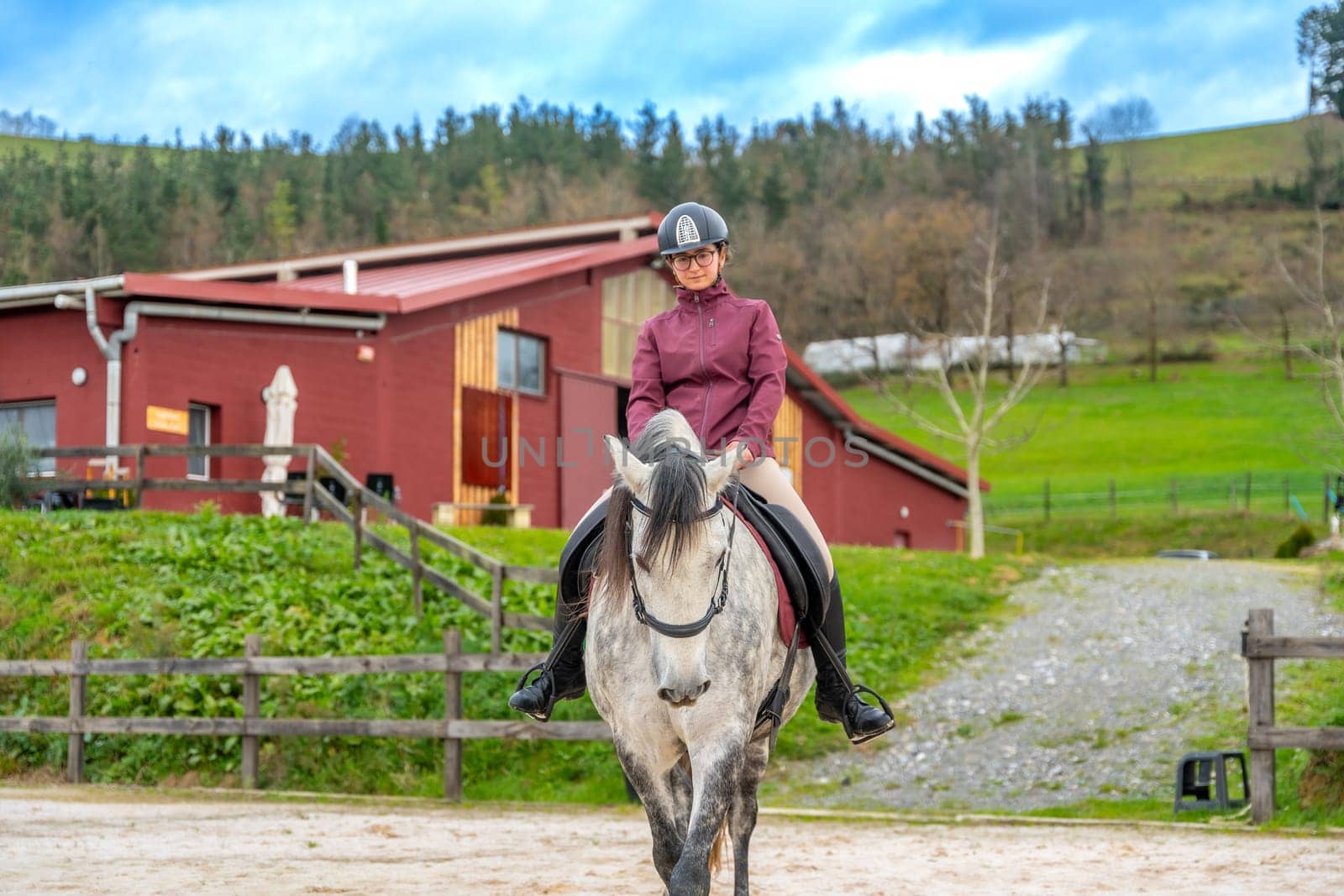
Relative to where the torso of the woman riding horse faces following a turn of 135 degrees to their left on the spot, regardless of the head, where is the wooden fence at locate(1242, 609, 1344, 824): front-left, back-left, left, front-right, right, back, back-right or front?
front

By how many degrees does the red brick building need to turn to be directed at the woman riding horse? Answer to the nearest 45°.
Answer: approximately 45° to its right

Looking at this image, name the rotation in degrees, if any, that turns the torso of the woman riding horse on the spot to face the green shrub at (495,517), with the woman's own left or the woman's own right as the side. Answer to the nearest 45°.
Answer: approximately 180°

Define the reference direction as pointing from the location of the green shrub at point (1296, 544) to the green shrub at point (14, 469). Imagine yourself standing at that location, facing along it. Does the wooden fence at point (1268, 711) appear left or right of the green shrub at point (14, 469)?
left

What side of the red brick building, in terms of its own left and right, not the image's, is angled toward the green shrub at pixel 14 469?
right

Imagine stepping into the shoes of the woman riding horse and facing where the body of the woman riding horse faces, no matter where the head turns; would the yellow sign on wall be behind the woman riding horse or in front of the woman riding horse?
behind

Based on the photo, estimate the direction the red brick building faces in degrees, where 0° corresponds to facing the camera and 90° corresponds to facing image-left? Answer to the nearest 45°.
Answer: approximately 315°

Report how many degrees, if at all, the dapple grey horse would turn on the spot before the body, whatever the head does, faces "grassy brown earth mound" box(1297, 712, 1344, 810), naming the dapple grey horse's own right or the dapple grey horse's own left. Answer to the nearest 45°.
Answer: approximately 135° to the dapple grey horse's own left

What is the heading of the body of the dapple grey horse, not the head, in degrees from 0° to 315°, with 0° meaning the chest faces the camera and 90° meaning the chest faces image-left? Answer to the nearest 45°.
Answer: approximately 0°

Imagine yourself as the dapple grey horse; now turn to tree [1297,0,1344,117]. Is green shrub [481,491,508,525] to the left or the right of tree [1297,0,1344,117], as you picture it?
left
